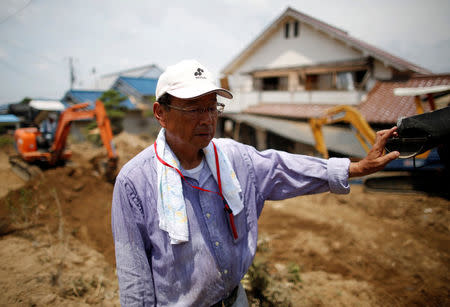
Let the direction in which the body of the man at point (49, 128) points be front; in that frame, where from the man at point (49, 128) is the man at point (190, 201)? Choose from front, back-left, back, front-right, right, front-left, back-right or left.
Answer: right

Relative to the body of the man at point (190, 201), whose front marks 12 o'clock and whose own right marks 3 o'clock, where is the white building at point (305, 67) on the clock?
The white building is roughly at 8 o'clock from the man.

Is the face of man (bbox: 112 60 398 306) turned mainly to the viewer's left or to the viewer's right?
to the viewer's right

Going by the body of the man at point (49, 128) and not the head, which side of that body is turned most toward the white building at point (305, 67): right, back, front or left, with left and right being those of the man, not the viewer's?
front

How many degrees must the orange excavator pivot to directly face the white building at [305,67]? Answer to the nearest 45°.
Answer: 0° — it already faces it

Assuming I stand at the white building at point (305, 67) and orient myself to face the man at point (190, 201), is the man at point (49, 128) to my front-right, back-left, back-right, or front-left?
front-right

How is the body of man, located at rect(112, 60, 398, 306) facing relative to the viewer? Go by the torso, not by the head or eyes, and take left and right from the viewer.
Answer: facing the viewer and to the right of the viewer

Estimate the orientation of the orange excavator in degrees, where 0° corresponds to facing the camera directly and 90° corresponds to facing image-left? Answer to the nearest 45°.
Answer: approximately 270°

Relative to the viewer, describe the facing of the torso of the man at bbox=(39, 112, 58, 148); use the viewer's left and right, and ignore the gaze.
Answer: facing to the right of the viewer

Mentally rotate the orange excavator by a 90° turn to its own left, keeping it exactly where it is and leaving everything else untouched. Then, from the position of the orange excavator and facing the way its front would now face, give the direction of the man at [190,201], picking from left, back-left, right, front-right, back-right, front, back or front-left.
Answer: back
